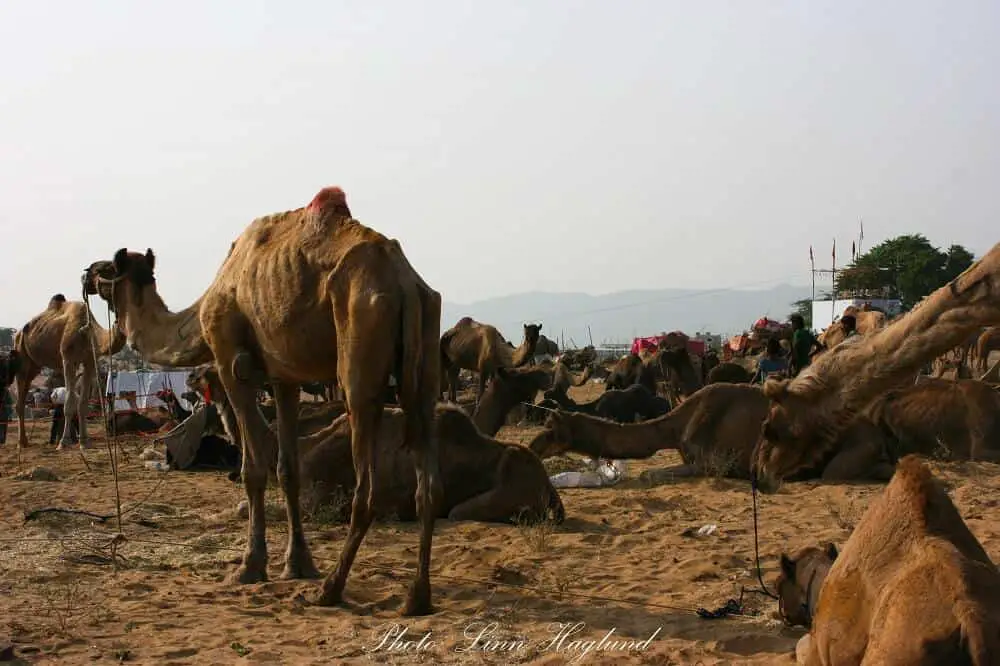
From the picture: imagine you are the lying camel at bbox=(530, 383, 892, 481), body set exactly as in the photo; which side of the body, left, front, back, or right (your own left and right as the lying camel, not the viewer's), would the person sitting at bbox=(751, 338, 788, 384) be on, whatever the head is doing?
right

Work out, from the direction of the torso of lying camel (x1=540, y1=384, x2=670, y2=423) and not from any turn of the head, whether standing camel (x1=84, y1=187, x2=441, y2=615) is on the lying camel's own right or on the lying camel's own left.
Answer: on the lying camel's own left

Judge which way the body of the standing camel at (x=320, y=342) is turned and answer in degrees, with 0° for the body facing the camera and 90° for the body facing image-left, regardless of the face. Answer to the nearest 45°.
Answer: approximately 135°

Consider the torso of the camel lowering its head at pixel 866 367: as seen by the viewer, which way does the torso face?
to the viewer's left

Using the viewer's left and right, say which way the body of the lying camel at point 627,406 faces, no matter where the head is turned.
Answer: facing to the left of the viewer

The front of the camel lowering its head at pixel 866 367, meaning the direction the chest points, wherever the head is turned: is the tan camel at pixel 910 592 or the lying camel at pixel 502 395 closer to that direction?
the lying camel

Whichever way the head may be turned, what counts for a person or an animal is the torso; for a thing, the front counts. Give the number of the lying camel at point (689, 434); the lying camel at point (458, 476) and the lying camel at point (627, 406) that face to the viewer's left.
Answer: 3

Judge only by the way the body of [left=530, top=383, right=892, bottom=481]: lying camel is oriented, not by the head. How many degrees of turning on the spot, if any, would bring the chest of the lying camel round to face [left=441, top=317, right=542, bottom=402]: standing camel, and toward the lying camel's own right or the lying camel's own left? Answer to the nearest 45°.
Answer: approximately 90° to the lying camel's own right

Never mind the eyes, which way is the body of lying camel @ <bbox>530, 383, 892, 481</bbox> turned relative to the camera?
to the viewer's left
